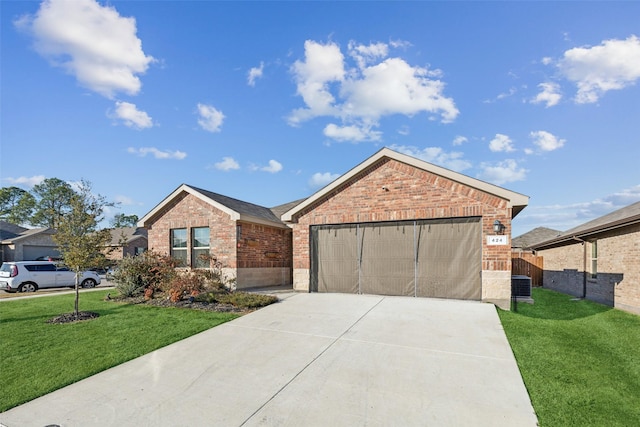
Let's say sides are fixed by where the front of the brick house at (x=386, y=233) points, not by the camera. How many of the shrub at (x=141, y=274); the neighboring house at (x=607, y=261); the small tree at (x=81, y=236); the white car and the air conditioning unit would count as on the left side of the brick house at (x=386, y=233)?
2

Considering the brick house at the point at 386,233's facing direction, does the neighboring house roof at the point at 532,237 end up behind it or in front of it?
behind

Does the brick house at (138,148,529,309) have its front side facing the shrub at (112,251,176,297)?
no

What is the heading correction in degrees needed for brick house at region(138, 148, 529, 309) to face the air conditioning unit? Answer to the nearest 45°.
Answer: approximately 90° to its left

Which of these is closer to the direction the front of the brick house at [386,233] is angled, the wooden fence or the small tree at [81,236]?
the small tree

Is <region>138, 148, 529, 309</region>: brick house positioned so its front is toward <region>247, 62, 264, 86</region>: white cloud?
no

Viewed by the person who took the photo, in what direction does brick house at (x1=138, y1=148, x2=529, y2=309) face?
facing the viewer

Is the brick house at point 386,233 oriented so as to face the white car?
no
